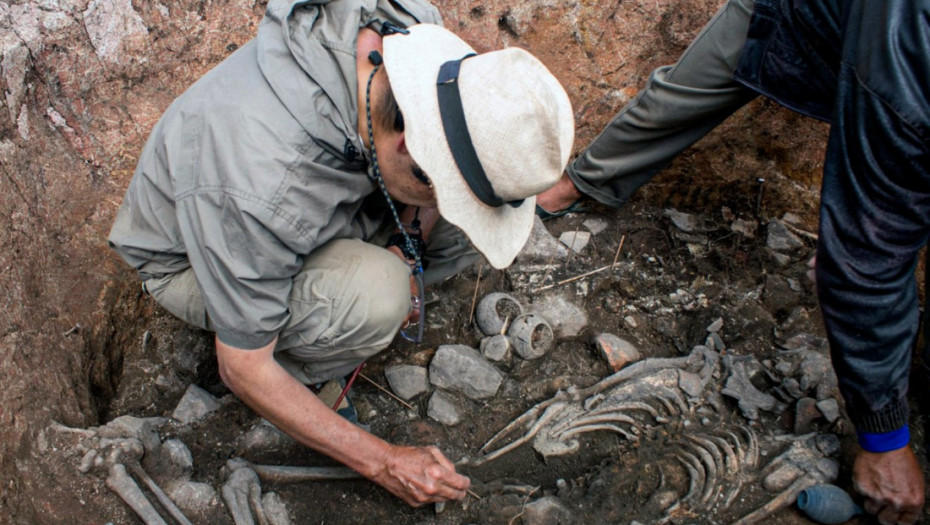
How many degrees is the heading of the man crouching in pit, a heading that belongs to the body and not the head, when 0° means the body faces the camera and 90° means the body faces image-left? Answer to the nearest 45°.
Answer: approximately 315°
